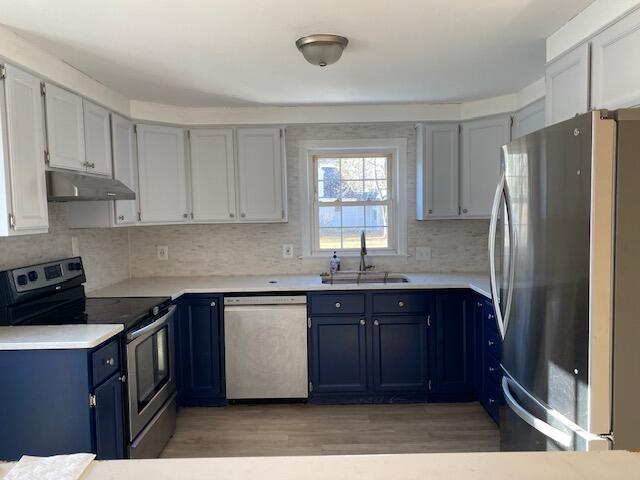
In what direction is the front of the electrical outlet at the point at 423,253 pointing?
toward the camera

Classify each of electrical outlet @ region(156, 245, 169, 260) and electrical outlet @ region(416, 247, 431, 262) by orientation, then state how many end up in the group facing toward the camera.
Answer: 2

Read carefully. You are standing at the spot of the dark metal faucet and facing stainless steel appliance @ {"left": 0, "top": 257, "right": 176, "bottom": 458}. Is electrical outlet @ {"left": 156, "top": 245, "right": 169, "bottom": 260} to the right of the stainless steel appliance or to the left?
right

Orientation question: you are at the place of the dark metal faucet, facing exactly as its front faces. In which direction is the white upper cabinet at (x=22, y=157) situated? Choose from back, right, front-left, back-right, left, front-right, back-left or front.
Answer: front-right

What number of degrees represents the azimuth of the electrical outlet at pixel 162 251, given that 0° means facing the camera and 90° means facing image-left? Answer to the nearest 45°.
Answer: approximately 0°

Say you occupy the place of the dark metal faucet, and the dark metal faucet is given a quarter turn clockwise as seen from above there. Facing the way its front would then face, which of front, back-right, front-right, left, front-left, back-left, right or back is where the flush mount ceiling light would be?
left

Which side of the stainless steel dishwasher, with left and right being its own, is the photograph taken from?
front

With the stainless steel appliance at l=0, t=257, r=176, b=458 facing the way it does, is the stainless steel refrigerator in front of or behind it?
in front

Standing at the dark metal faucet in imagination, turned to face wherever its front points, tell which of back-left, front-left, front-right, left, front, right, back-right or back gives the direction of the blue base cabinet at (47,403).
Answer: front-right

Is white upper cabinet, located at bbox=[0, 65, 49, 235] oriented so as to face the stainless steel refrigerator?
yes

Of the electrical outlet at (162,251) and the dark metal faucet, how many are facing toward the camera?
2

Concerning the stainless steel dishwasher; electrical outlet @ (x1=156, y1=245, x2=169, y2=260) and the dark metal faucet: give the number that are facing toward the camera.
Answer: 3

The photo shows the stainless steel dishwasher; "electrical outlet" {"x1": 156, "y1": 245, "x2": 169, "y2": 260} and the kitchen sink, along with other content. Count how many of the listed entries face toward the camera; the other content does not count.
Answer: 3

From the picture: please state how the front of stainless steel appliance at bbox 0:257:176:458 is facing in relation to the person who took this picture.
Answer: facing the viewer and to the right of the viewer

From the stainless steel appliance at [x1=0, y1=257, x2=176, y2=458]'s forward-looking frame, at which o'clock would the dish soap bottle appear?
The dish soap bottle is roughly at 10 o'clock from the stainless steel appliance.
